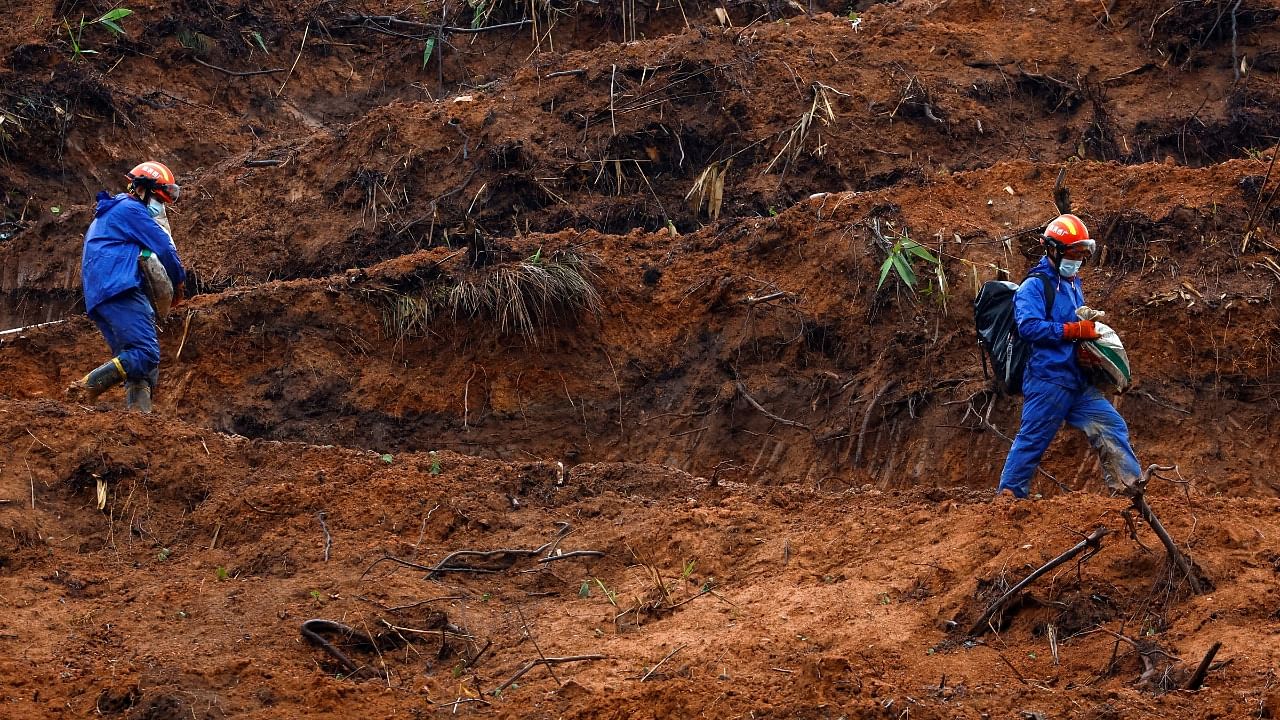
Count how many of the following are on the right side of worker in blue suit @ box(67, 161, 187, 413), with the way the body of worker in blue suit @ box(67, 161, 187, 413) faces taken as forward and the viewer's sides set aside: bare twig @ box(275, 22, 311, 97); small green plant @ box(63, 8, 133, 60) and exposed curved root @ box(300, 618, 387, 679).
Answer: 1

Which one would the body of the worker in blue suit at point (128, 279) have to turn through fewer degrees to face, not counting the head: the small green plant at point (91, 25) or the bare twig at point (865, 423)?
the bare twig

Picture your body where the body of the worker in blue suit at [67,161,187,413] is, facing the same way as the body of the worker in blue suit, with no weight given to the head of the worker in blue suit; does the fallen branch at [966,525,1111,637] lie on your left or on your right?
on your right

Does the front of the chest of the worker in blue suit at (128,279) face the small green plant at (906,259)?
yes

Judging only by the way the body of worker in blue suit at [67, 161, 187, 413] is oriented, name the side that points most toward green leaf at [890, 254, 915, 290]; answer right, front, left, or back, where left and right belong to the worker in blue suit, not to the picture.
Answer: front

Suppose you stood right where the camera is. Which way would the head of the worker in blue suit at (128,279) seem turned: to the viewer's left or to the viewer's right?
to the viewer's right

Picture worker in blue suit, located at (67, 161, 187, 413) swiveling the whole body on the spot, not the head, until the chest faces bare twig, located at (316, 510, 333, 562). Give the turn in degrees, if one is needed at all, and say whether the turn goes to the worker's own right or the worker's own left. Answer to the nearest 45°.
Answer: approximately 90° to the worker's own right

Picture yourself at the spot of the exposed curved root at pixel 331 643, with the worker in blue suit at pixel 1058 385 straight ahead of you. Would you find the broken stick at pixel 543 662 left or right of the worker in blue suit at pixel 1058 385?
right

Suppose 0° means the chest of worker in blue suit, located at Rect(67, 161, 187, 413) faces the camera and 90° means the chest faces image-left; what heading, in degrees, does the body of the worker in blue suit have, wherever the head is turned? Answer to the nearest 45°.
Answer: approximately 270°

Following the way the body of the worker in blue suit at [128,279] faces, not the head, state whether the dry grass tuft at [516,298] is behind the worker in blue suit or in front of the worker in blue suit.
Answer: in front

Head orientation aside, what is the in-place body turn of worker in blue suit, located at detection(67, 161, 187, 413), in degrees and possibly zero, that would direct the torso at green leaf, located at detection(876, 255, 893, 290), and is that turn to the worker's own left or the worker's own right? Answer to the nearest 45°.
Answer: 0° — they already face it

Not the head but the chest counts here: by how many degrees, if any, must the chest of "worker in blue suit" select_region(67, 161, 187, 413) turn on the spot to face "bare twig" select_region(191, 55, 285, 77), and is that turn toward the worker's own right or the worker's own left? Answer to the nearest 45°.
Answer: approximately 90° to the worker's own left
